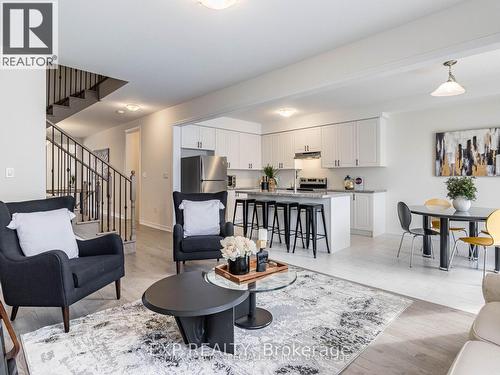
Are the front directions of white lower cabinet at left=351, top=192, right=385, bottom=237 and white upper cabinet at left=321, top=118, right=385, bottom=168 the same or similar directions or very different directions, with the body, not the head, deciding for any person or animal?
same or similar directions

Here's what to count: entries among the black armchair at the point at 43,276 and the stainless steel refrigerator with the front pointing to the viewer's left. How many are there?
0

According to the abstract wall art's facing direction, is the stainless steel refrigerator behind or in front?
in front

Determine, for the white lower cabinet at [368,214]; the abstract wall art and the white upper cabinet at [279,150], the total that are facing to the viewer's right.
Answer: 0

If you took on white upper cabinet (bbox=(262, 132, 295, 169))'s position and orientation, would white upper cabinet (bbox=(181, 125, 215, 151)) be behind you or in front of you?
in front

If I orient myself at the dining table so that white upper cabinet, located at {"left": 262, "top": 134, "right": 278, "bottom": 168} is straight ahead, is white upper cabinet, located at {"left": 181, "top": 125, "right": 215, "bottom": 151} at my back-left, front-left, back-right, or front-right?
front-left

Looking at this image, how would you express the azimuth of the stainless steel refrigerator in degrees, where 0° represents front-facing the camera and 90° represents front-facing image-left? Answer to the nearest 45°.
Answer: approximately 315°

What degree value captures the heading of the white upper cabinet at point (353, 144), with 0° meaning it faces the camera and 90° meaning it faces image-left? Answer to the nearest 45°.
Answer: approximately 45°

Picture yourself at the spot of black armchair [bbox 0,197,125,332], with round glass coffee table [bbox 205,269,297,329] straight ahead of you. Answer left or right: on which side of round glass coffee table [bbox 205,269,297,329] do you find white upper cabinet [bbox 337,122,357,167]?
left

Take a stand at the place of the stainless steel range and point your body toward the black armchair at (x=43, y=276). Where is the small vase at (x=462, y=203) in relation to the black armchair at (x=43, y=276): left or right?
left

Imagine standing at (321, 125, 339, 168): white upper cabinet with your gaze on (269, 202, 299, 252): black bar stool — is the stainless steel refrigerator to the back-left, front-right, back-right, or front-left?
front-right

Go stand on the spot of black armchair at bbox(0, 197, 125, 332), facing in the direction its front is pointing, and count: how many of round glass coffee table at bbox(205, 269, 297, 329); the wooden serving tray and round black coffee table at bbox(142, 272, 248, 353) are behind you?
0

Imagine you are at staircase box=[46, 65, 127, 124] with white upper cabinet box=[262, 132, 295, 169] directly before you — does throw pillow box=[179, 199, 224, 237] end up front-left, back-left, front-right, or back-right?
front-right

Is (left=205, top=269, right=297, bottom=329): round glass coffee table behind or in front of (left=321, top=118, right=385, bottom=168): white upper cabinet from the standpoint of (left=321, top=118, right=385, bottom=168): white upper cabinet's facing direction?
in front
